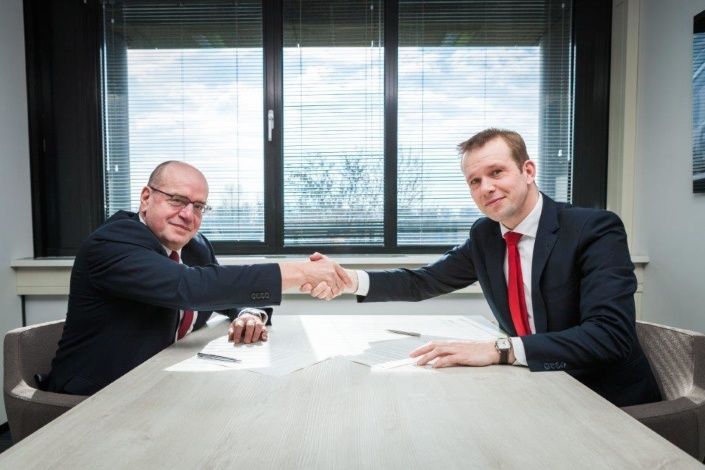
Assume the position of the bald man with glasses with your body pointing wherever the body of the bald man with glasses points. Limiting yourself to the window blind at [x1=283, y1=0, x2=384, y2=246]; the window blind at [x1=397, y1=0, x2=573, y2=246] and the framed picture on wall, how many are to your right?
0

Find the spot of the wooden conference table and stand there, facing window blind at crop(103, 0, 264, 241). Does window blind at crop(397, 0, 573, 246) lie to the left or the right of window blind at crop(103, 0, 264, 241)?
right

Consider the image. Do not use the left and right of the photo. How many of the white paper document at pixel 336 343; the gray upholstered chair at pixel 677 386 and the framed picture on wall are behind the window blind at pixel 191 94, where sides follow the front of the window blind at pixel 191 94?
0

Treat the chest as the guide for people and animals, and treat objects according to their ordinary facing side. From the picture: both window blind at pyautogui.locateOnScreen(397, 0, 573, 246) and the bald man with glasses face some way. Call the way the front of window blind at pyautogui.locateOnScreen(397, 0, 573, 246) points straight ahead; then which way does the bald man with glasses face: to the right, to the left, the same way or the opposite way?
to the left

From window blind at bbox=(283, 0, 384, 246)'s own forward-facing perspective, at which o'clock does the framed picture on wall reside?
The framed picture on wall is roughly at 10 o'clock from the window blind.

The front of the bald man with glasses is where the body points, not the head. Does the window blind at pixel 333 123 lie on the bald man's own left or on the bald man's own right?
on the bald man's own left

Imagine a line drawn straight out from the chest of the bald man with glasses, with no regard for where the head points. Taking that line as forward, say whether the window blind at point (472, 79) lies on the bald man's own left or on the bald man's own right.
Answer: on the bald man's own left

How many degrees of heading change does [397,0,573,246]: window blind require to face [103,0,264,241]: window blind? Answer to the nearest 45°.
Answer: approximately 90° to its right

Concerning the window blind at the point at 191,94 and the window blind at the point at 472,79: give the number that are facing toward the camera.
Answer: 2

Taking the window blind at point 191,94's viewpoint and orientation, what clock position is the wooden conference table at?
The wooden conference table is roughly at 12 o'clock from the window blind.

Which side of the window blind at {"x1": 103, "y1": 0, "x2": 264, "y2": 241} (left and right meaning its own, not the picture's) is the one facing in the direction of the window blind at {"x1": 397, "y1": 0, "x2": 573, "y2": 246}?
left

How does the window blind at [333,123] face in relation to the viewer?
toward the camera

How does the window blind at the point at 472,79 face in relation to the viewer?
toward the camera

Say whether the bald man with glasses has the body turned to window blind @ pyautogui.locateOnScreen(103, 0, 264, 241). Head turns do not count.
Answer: no

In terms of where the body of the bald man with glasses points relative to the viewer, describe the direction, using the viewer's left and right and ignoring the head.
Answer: facing the viewer and to the right of the viewer

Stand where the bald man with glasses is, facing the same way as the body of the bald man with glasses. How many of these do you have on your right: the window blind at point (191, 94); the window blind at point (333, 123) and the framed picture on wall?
0

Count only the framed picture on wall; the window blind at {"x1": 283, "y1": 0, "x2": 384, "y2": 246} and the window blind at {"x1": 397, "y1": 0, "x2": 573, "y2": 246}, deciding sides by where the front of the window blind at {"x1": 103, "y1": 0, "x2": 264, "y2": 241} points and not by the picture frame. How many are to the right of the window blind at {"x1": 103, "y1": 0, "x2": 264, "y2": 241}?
0

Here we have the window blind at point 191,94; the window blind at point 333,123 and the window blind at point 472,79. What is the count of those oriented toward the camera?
3

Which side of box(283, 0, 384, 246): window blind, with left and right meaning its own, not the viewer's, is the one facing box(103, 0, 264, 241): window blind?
right
